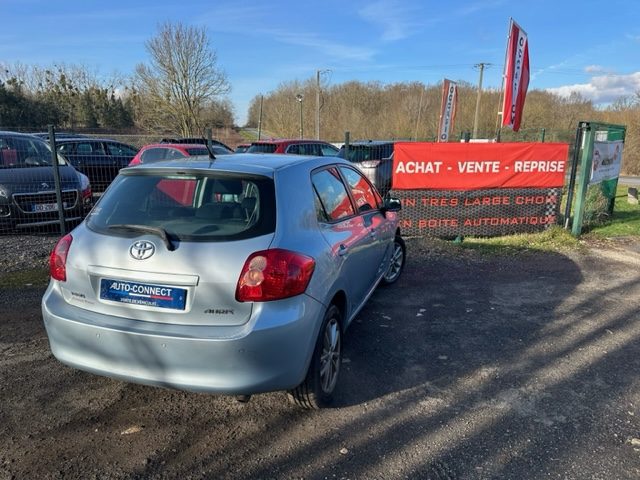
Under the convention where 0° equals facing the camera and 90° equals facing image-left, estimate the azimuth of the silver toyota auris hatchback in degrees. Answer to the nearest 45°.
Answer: approximately 225°

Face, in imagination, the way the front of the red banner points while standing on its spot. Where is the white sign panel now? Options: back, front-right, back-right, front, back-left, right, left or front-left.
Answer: back-left

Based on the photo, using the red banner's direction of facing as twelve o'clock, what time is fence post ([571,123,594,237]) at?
The fence post is roughly at 8 o'clock from the red banner.

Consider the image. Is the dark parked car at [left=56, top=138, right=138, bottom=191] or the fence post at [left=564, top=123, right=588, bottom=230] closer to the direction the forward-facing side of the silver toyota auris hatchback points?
the fence post

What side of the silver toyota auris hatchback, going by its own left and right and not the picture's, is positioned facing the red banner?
front

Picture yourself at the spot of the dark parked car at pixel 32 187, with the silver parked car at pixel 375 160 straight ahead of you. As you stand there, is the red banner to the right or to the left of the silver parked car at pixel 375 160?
right

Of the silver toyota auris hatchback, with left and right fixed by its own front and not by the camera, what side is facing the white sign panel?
front

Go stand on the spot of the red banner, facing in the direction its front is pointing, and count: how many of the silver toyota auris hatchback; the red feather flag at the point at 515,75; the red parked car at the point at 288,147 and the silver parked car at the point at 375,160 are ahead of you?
1

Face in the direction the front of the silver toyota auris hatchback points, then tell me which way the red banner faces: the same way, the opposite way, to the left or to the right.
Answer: the opposite way

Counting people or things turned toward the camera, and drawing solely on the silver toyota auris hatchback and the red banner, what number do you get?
1

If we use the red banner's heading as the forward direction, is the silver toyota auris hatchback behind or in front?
in front

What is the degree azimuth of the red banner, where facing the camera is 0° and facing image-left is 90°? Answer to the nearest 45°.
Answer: approximately 0°

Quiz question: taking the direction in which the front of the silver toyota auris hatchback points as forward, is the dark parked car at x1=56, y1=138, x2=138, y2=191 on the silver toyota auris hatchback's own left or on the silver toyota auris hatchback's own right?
on the silver toyota auris hatchback's own left
